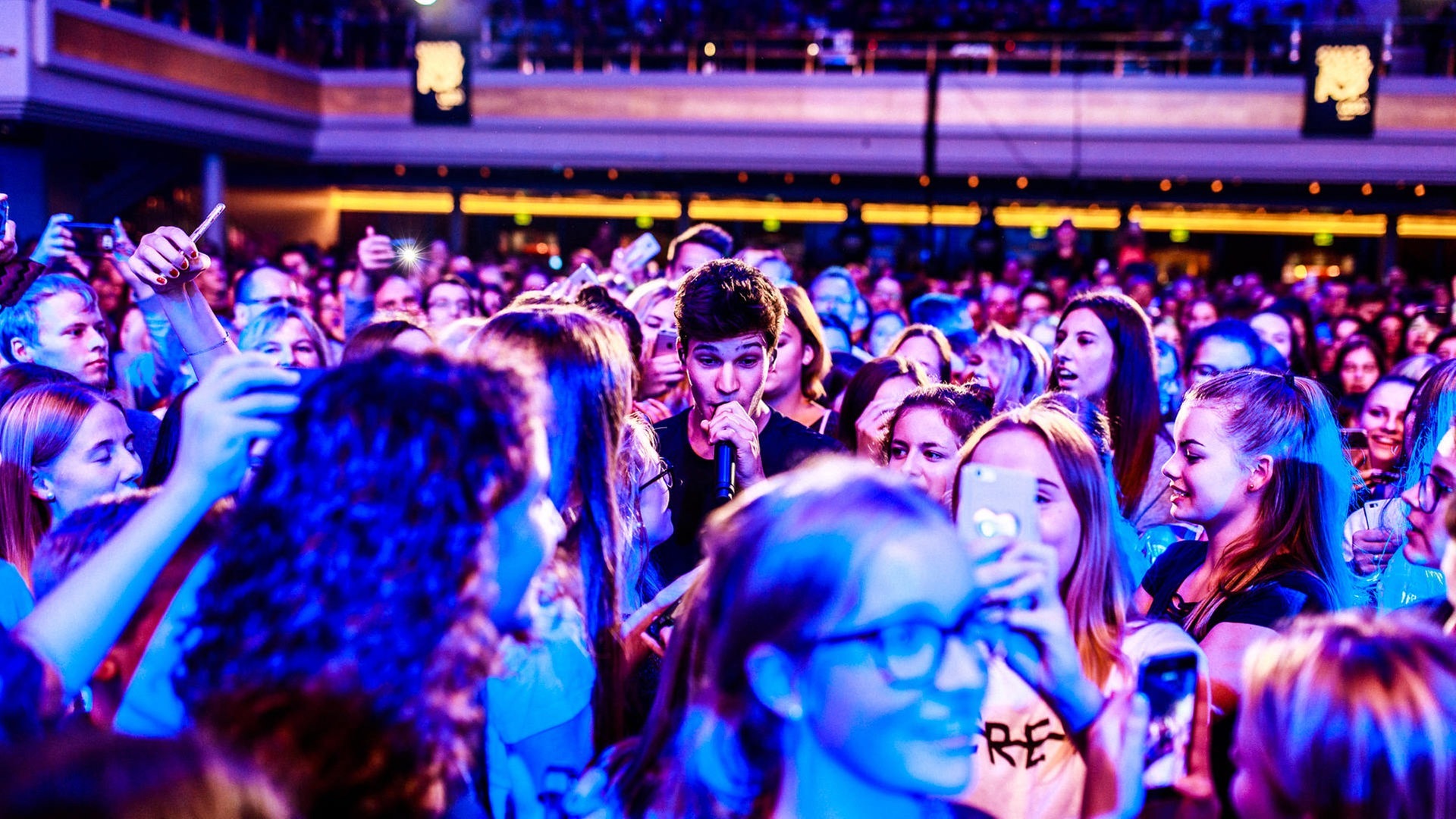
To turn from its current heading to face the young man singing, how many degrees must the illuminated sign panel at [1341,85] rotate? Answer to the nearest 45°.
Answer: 0° — it already faces them

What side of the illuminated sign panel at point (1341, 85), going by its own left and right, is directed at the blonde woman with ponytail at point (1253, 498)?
front

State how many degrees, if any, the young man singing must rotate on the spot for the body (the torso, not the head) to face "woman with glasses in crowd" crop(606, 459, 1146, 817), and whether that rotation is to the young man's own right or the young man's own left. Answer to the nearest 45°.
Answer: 0° — they already face them

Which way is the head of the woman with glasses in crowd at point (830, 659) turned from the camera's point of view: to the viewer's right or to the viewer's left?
to the viewer's right

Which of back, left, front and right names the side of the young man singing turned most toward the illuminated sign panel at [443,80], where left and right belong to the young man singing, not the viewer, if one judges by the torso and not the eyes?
back

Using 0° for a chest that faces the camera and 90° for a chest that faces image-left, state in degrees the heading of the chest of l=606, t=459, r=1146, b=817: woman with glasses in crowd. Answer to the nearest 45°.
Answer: approximately 315°

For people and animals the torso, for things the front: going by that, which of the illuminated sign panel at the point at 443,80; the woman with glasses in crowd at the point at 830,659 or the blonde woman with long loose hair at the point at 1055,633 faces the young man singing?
the illuminated sign panel

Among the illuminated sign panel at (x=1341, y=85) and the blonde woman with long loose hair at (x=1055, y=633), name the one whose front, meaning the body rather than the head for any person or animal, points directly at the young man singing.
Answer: the illuminated sign panel

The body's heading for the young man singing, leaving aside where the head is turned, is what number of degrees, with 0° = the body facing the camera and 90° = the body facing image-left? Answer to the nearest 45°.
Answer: approximately 0°

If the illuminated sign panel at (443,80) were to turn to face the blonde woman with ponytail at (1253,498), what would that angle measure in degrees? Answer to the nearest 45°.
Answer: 0° — it already faces them

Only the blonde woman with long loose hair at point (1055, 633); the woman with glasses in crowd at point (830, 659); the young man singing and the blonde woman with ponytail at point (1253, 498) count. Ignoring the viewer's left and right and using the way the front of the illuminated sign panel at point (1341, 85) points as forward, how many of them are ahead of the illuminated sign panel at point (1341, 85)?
4

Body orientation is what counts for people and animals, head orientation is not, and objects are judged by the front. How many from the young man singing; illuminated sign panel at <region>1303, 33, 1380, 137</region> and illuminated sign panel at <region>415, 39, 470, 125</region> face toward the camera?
3

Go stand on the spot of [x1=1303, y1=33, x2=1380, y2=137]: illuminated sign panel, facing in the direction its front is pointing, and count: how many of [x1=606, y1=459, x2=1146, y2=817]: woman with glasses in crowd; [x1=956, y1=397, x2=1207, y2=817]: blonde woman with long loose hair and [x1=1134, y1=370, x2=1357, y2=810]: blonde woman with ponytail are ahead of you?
3
